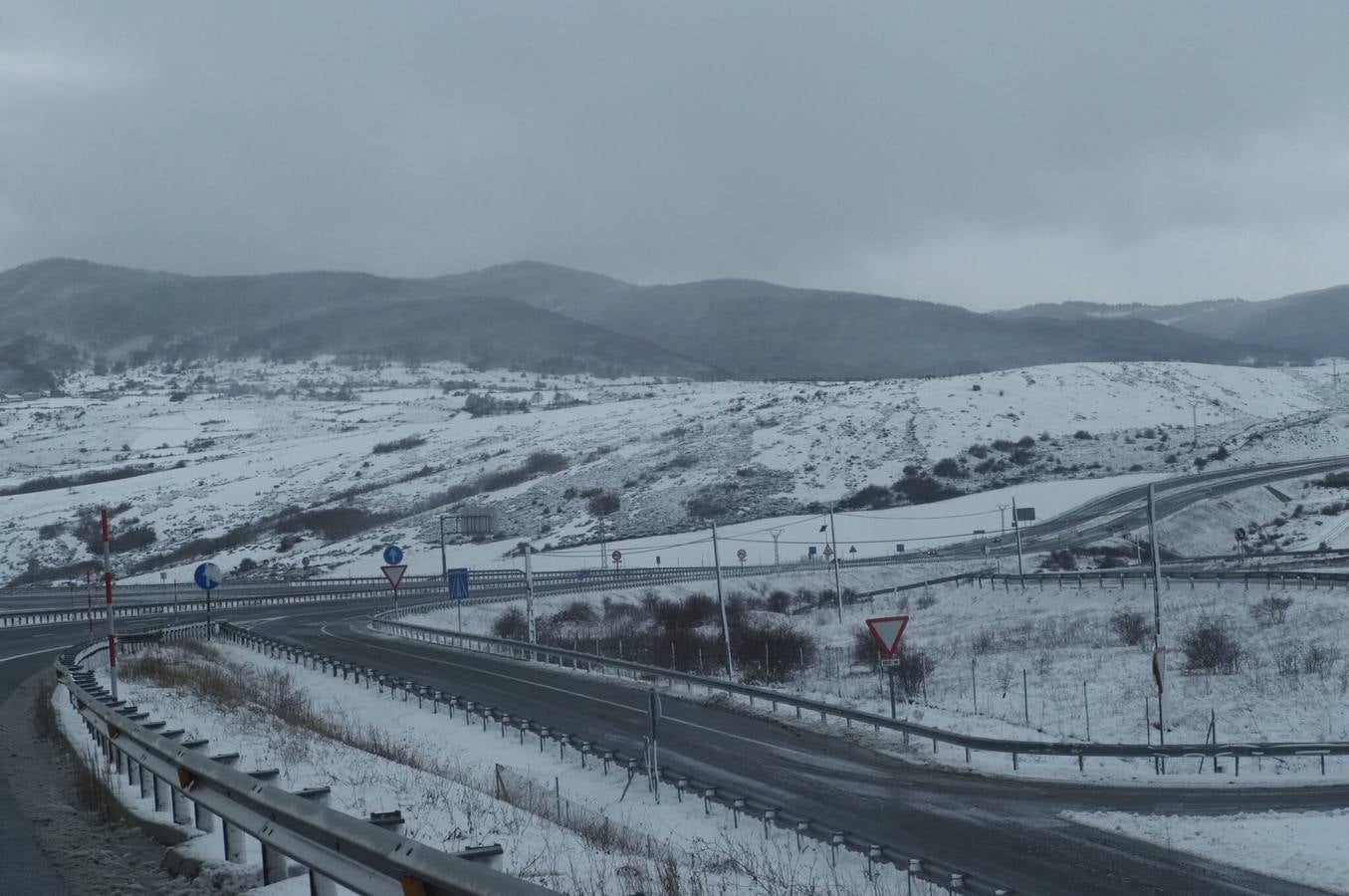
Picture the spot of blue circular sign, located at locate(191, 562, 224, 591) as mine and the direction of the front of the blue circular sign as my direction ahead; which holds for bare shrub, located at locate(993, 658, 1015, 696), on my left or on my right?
on my left

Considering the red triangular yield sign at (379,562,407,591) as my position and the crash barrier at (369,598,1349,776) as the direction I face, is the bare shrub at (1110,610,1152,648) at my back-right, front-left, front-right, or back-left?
front-left

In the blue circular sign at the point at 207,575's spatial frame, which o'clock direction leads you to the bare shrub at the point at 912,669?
The bare shrub is roughly at 10 o'clock from the blue circular sign.

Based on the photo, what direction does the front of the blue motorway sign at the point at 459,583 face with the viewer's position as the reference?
facing the viewer

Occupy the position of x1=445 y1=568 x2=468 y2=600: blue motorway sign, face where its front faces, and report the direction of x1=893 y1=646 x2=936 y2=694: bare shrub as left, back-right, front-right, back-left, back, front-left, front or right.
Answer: front-left

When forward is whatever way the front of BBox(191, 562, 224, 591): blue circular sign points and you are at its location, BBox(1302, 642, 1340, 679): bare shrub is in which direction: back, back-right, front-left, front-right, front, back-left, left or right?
front-left

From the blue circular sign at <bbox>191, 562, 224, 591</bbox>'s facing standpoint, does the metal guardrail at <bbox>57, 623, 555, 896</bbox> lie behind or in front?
in front

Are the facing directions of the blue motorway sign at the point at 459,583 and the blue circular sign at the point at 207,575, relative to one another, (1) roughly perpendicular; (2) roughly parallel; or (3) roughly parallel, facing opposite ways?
roughly parallel

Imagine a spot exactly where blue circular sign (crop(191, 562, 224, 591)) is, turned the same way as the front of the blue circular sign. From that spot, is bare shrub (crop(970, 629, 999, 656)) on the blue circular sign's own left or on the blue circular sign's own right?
on the blue circular sign's own left

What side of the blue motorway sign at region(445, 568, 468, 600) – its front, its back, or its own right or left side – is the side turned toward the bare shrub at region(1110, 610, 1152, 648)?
left

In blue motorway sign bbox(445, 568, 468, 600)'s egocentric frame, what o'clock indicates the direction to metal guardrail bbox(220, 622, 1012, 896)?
The metal guardrail is roughly at 12 o'clock from the blue motorway sign.

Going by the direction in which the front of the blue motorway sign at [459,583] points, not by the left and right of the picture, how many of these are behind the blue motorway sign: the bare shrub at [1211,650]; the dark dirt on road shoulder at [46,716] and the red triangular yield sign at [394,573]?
0

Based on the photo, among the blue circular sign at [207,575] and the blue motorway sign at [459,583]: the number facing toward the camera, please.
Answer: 2

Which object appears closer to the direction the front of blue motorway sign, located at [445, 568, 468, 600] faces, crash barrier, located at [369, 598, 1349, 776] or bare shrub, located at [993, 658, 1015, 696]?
the crash barrier

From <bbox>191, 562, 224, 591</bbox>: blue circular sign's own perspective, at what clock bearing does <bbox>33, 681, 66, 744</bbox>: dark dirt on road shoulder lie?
The dark dirt on road shoulder is roughly at 12 o'clock from the blue circular sign.

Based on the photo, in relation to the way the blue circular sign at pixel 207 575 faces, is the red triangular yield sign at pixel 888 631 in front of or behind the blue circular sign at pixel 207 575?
in front

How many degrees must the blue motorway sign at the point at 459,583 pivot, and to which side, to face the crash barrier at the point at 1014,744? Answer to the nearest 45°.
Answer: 0° — it already faces it

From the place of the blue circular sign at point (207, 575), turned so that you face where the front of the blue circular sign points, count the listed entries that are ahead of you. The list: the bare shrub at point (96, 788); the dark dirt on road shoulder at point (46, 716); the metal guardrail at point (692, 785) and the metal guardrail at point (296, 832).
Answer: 4
